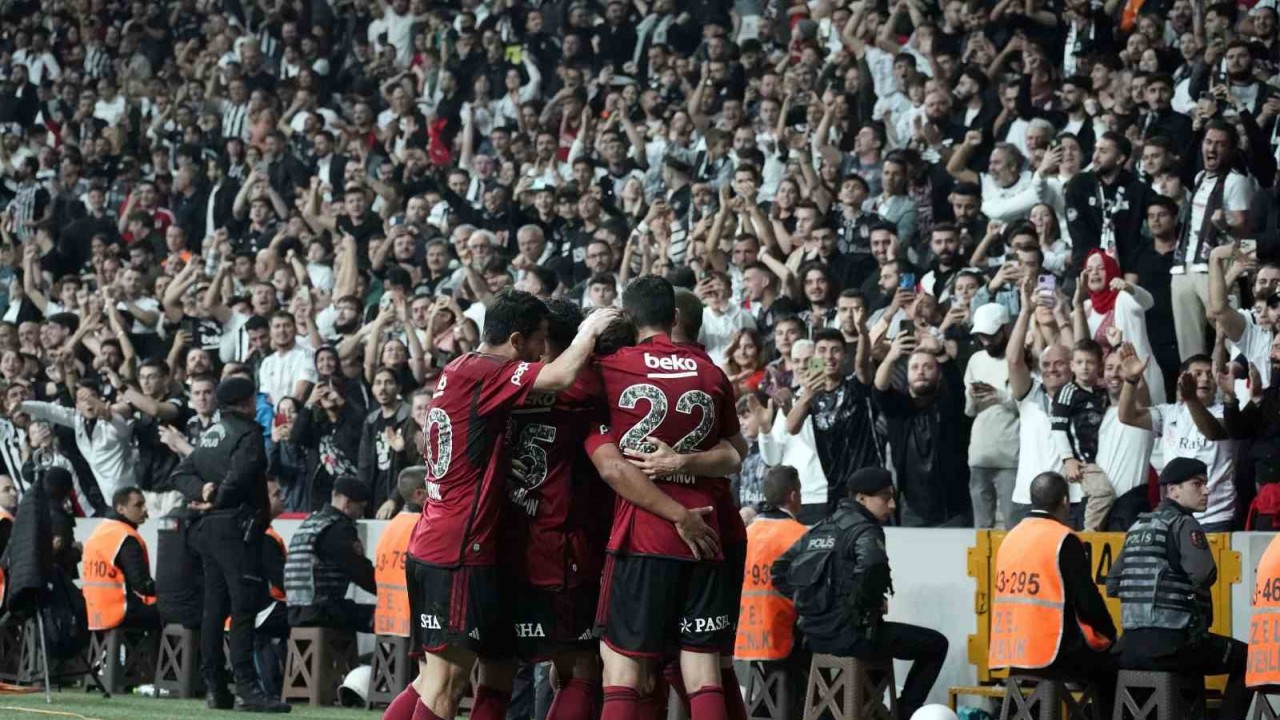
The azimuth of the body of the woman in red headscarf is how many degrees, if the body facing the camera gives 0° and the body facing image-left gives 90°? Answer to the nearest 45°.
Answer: approximately 45°

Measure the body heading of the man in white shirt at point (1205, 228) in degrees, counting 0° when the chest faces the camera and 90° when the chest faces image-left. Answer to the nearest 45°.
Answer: approximately 45°

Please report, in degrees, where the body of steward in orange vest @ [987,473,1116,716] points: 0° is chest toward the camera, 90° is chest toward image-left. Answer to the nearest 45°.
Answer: approximately 225°

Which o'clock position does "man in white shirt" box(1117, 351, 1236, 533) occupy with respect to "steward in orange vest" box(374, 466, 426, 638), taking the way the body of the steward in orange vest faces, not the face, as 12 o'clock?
The man in white shirt is roughly at 2 o'clock from the steward in orange vest.

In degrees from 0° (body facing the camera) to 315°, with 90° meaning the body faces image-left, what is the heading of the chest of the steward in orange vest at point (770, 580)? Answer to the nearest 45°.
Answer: approximately 225°

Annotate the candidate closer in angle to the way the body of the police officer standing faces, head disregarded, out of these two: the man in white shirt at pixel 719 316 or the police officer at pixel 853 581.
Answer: the man in white shirt

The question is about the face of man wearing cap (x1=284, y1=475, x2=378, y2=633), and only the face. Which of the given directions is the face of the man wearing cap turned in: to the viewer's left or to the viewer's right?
to the viewer's right

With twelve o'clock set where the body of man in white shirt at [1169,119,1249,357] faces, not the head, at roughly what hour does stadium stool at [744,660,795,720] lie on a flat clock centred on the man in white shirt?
The stadium stool is roughly at 12 o'clock from the man in white shirt.
